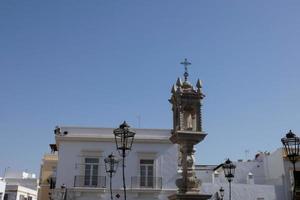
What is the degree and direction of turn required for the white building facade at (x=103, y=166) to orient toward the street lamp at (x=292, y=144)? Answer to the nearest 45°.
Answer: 0° — it already faces it

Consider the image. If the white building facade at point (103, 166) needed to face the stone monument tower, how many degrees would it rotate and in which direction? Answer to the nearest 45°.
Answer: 0° — it already faces it

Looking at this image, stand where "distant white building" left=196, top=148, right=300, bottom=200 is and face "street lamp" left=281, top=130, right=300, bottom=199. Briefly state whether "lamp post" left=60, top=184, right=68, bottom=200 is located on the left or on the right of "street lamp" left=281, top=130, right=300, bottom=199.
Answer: right

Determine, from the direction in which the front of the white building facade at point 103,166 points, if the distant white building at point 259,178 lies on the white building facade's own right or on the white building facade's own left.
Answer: on the white building facade's own left

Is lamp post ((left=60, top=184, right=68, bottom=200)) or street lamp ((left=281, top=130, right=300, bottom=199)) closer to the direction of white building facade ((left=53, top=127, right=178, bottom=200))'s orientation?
the street lamp

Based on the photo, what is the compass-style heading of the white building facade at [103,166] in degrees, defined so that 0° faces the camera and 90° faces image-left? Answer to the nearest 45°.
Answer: approximately 0°

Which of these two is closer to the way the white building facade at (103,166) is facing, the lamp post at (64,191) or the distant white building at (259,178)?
the lamp post
